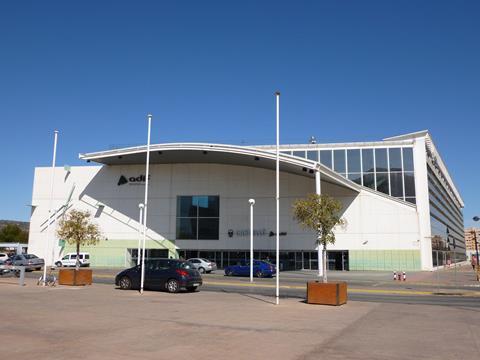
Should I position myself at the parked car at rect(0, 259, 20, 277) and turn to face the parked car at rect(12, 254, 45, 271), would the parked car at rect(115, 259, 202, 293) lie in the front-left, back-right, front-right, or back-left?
back-right

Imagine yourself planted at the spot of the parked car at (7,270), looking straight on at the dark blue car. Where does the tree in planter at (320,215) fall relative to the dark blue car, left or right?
right
